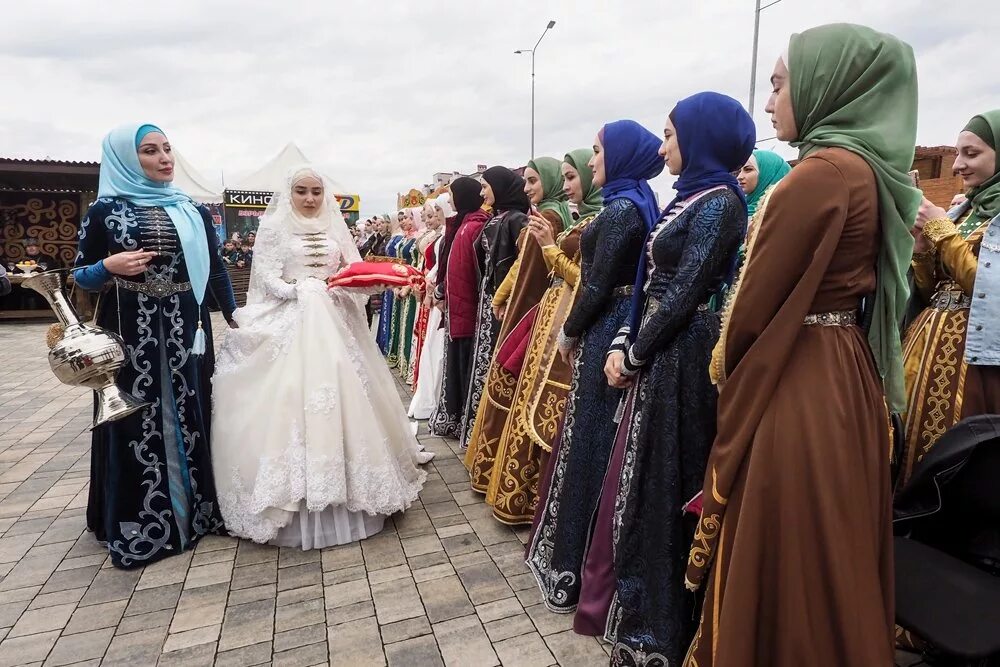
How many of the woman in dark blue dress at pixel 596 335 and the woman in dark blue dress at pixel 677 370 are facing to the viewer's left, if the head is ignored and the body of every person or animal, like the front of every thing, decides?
2

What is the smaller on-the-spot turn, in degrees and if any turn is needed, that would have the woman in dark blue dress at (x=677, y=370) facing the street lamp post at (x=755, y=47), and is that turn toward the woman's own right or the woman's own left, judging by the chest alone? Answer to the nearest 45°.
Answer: approximately 90° to the woman's own right

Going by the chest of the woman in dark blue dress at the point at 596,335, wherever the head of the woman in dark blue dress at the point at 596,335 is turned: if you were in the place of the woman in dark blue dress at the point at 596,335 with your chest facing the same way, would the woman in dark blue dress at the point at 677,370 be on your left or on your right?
on your left

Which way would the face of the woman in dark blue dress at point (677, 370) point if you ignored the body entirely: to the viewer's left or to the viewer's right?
to the viewer's left

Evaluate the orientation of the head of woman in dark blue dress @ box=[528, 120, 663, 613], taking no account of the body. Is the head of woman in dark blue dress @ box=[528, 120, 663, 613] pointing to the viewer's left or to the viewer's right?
to the viewer's left

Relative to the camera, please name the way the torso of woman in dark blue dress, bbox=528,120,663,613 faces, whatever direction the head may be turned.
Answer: to the viewer's left

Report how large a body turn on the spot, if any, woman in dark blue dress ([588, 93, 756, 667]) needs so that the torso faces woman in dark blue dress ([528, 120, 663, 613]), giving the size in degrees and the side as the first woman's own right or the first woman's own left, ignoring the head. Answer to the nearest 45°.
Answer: approximately 45° to the first woman's own right

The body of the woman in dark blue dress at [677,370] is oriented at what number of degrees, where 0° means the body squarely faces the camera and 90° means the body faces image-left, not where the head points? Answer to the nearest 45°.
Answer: approximately 90°

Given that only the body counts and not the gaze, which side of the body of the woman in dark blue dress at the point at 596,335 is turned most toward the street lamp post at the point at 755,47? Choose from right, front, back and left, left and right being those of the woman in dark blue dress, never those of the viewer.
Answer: right
